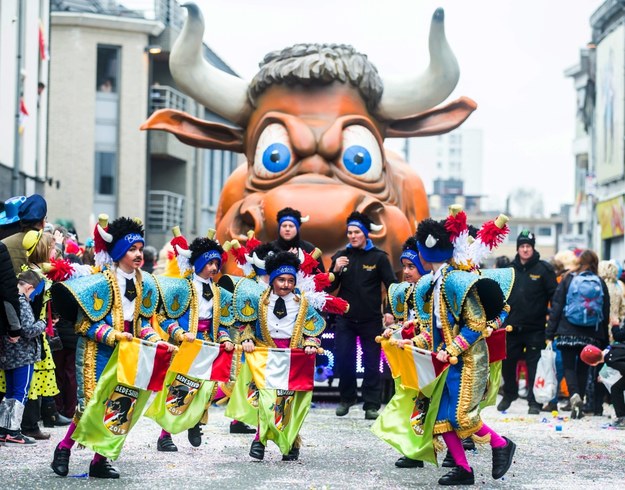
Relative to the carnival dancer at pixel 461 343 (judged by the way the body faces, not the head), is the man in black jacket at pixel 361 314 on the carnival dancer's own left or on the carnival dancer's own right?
on the carnival dancer's own right

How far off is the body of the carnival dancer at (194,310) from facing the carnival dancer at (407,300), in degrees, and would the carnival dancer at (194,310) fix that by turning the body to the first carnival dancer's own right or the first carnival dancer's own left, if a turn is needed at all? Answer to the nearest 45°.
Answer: approximately 45° to the first carnival dancer's own left

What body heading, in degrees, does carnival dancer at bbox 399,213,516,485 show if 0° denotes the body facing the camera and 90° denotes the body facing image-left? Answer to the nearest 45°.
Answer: approximately 90°

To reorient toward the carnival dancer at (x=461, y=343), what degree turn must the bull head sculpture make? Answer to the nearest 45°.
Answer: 0° — it already faces them

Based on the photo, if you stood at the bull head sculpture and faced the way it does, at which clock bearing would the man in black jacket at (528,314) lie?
The man in black jacket is roughly at 9 o'clock from the bull head sculpture.

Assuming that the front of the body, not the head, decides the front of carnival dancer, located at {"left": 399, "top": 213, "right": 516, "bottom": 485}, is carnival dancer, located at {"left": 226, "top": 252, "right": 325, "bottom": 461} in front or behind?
in front

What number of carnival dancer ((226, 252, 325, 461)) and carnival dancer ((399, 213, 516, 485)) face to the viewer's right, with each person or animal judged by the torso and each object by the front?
0

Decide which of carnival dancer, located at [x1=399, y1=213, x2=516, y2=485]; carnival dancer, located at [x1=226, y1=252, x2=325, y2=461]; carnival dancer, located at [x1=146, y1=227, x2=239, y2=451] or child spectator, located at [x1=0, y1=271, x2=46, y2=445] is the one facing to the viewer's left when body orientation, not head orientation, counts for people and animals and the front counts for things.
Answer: carnival dancer, located at [x1=399, y1=213, x2=516, y2=485]

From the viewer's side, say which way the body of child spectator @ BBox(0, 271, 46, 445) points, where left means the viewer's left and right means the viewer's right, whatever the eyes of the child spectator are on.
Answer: facing to the right of the viewer

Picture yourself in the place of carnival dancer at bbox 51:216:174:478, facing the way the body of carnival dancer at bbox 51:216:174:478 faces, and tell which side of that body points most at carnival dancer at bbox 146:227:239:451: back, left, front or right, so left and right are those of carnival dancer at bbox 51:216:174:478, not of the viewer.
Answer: left
